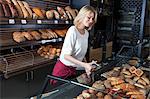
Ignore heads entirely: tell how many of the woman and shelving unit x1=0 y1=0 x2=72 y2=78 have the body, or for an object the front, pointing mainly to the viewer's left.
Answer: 0

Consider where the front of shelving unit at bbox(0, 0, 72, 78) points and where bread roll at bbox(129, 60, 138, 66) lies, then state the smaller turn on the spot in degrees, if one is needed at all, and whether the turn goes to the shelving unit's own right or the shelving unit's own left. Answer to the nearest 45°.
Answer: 0° — it already faces it

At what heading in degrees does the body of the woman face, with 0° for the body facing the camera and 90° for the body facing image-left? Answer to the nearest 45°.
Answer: approximately 315°

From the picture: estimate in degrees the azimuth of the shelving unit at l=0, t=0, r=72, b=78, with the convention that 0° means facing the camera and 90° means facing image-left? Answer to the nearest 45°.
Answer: approximately 315°

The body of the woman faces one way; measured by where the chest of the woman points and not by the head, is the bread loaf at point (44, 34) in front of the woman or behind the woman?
behind

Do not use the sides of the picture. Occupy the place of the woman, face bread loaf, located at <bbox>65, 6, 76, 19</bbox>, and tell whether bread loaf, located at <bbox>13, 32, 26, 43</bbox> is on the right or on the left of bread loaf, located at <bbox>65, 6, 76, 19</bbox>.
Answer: left

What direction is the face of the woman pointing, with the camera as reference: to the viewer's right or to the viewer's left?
to the viewer's right

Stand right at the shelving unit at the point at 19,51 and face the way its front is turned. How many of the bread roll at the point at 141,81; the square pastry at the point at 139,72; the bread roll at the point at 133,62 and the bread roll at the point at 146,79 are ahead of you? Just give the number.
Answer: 4

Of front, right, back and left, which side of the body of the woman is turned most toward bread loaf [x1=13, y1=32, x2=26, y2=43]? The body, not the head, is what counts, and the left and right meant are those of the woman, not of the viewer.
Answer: back

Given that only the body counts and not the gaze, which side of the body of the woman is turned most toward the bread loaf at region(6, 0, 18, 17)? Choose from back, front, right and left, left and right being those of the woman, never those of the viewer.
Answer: back

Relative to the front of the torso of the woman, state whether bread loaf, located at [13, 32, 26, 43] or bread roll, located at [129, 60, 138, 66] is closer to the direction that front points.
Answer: the bread roll
